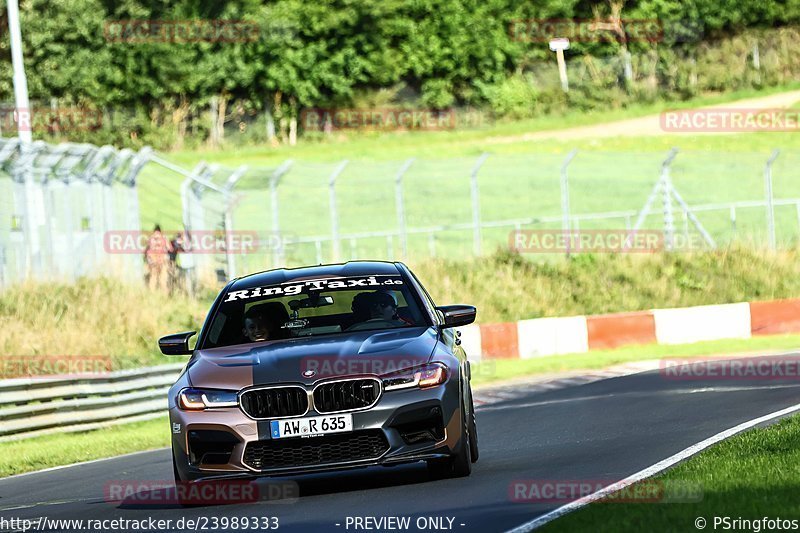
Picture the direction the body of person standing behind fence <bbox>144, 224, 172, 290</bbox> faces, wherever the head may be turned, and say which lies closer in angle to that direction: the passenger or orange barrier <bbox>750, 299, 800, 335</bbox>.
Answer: the passenger

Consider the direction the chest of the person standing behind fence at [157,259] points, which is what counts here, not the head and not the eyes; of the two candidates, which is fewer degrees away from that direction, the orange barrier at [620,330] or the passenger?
the passenger

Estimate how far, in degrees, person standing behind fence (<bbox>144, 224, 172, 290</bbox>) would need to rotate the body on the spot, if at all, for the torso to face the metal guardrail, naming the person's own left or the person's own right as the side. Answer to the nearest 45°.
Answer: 0° — they already face it

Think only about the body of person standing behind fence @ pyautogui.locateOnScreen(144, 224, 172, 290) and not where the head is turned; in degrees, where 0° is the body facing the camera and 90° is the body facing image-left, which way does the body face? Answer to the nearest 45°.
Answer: approximately 0°

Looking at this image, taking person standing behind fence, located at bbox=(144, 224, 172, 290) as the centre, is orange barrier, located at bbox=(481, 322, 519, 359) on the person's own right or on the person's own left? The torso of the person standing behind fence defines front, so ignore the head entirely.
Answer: on the person's own left

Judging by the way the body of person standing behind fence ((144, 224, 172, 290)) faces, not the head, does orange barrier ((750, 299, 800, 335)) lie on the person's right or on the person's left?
on the person's left

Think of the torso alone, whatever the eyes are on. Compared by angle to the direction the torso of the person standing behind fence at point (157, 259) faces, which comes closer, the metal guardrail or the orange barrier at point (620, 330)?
the metal guardrail

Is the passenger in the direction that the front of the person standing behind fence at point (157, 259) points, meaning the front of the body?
yes

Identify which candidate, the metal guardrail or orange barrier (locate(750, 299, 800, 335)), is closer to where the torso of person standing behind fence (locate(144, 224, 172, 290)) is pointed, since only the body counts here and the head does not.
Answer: the metal guardrail

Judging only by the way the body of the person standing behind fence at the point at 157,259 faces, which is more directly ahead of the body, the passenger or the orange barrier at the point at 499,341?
the passenger
